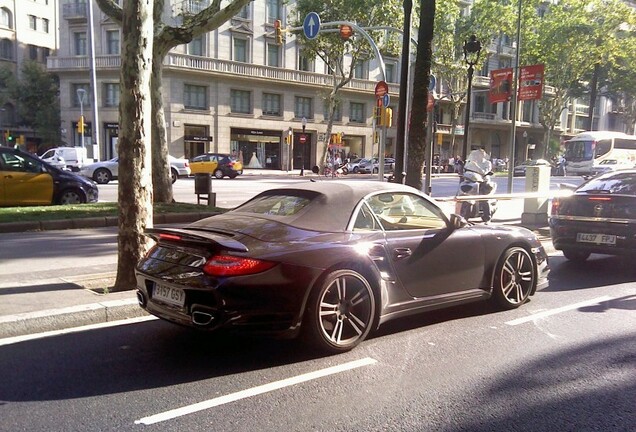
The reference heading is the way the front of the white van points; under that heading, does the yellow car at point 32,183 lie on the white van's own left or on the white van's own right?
on the white van's own left

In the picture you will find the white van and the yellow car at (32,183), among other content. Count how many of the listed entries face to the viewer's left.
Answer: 1

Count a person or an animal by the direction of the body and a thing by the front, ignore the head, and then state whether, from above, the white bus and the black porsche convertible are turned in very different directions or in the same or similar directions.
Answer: very different directions

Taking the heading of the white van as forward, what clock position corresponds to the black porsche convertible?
The black porsche convertible is roughly at 9 o'clock from the white van.

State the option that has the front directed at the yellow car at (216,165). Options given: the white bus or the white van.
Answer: the white bus

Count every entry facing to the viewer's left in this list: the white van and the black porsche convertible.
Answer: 1

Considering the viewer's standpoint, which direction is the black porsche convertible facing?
facing away from the viewer and to the right of the viewer

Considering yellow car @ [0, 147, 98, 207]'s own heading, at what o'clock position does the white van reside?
The white van is roughly at 9 o'clock from the yellow car.

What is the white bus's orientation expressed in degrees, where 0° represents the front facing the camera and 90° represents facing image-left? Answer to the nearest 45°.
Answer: approximately 45°

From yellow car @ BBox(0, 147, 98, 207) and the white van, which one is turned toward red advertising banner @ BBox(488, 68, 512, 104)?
the yellow car

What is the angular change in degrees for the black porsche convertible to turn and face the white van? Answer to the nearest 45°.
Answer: approximately 90° to its left

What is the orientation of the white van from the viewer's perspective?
to the viewer's left

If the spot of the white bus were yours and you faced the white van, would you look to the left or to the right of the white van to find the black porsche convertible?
left

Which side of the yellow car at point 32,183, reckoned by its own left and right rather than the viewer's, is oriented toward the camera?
right
